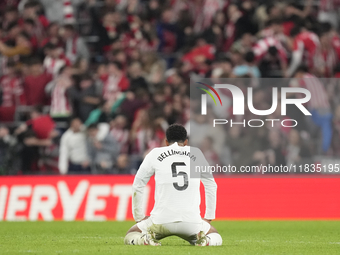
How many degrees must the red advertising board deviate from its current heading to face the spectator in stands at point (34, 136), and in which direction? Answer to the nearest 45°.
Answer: approximately 135° to its right

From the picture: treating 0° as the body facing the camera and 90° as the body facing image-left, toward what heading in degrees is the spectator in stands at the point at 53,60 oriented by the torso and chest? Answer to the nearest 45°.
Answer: approximately 0°

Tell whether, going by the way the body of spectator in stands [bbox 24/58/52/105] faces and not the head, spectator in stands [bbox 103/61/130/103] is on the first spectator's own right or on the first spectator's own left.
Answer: on the first spectator's own left

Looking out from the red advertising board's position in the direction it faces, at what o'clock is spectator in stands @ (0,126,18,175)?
The spectator in stands is roughly at 4 o'clock from the red advertising board.

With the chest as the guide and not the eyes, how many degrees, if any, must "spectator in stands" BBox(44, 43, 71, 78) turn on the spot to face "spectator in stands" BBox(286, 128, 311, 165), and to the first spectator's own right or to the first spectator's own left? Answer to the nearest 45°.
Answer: approximately 45° to the first spectator's own left

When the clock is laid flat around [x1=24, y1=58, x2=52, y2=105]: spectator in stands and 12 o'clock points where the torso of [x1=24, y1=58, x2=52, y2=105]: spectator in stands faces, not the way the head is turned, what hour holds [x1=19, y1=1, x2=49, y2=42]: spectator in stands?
[x1=19, y1=1, x2=49, y2=42]: spectator in stands is roughly at 6 o'clock from [x1=24, y1=58, x2=52, y2=105]: spectator in stands.
